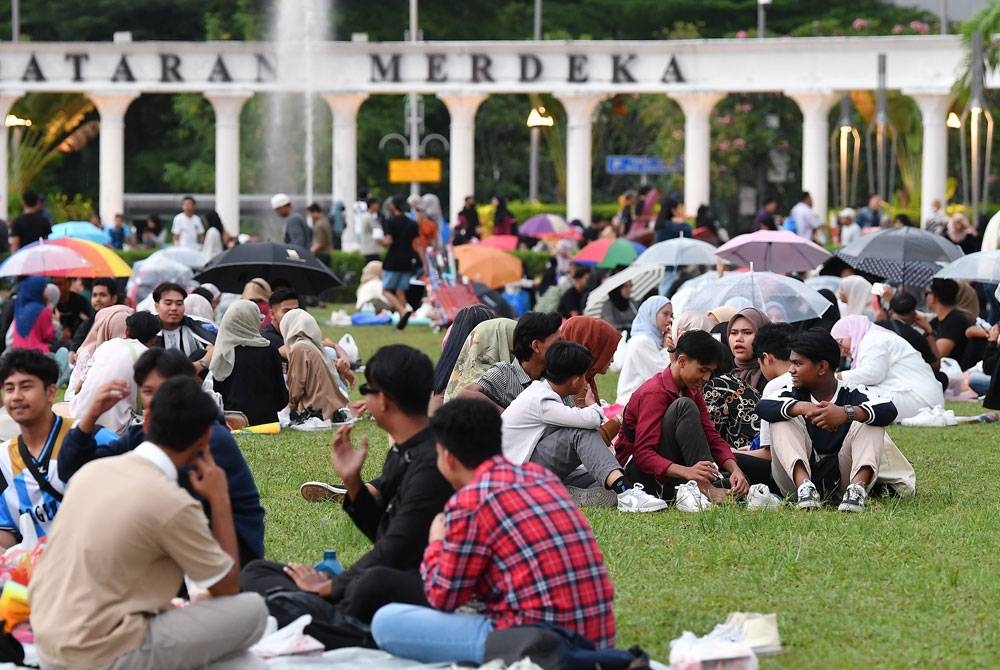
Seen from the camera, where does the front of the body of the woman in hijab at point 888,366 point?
to the viewer's left

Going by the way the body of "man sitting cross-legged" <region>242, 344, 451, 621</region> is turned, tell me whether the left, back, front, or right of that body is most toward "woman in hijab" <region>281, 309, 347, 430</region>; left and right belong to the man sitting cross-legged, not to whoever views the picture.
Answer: right

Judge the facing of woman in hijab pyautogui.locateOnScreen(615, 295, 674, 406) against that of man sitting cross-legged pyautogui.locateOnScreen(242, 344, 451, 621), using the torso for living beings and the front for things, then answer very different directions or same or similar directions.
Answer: very different directions

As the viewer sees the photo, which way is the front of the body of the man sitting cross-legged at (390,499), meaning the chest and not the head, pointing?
to the viewer's left
